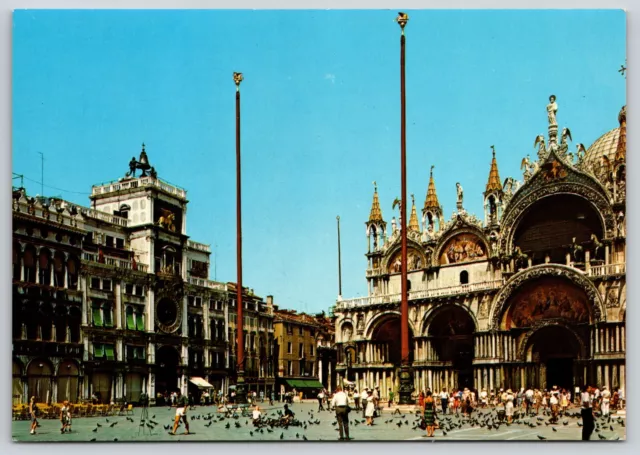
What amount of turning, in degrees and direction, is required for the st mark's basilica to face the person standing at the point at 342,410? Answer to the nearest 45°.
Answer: approximately 45° to its left

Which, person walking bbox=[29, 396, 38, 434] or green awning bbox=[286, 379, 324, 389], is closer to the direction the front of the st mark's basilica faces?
the person walking

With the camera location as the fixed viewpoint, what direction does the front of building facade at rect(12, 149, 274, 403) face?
facing the viewer and to the right of the viewer

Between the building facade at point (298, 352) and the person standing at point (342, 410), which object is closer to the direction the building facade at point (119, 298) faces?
the person standing

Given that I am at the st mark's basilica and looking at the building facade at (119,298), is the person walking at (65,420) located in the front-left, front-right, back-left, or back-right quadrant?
front-left

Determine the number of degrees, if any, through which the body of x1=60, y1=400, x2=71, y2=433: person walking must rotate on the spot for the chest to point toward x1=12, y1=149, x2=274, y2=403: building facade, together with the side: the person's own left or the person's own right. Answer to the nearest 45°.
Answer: approximately 180°

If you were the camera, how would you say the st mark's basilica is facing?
facing the viewer and to the left of the viewer

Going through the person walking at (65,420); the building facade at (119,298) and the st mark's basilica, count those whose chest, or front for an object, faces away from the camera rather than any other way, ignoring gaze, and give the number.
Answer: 0

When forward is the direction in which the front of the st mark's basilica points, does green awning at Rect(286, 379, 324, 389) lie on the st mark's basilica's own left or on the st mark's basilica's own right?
on the st mark's basilica's own right

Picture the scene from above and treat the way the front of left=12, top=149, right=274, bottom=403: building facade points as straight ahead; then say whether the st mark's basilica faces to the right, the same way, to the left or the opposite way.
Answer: to the right

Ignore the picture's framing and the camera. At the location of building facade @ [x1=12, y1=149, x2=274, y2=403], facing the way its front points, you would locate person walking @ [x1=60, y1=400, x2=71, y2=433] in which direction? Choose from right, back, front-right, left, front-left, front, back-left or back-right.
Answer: front-right

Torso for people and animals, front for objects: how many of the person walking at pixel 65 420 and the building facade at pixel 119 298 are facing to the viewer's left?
0

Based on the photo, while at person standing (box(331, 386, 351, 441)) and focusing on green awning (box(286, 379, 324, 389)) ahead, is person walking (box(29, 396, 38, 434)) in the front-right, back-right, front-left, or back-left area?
front-left

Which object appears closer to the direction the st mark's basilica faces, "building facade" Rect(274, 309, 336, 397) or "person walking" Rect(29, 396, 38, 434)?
the person walking

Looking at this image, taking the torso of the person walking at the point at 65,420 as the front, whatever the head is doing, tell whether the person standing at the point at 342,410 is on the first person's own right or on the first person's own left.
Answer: on the first person's own left

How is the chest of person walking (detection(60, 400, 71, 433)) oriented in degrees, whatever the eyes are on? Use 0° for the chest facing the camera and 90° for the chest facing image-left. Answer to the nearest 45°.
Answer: approximately 0°

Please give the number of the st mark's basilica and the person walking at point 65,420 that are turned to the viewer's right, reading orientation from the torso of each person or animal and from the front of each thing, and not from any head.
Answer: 0
